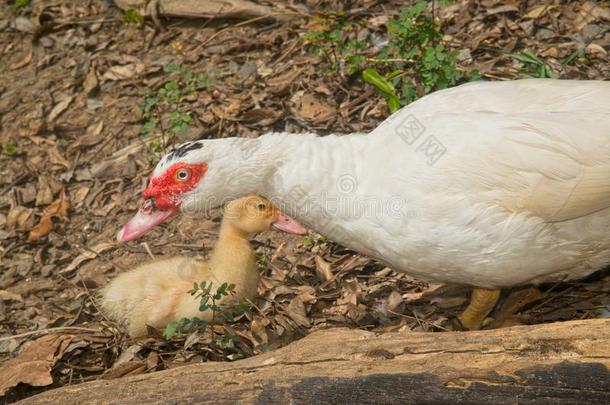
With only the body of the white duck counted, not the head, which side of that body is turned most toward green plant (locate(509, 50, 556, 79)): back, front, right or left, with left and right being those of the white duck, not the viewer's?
right

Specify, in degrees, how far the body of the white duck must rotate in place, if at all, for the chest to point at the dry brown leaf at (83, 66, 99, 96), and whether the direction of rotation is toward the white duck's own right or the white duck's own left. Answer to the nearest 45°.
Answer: approximately 45° to the white duck's own right

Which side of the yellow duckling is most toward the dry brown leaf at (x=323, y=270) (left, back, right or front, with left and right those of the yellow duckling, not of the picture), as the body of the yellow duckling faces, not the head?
front

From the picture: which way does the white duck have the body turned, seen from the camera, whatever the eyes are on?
to the viewer's left

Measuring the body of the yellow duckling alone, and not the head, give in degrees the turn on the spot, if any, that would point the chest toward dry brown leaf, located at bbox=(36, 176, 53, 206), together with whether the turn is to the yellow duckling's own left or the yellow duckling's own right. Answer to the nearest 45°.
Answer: approximately 135° to the yellow duckling's own left

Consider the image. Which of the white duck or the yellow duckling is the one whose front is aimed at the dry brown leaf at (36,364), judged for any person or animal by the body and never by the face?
the white duck

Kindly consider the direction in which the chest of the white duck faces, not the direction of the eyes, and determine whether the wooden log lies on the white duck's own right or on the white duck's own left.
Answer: on the white duck's own left

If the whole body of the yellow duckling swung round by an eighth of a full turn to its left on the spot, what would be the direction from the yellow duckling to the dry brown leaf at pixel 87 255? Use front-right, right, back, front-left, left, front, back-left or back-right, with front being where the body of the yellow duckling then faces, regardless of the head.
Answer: left

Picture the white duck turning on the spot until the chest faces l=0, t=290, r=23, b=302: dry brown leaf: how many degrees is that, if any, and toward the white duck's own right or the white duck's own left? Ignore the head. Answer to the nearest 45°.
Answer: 0° — it already faces it

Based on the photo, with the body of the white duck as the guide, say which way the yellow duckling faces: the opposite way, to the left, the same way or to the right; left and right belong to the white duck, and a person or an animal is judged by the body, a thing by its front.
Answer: the opposite way

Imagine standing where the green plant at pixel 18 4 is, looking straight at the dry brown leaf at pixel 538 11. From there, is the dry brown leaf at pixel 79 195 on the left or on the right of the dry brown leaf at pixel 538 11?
right

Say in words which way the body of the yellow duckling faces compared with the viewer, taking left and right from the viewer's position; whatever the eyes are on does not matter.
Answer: facing to the right of the viewer

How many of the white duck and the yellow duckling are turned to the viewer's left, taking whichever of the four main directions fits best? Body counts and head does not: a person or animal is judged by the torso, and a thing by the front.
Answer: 1
